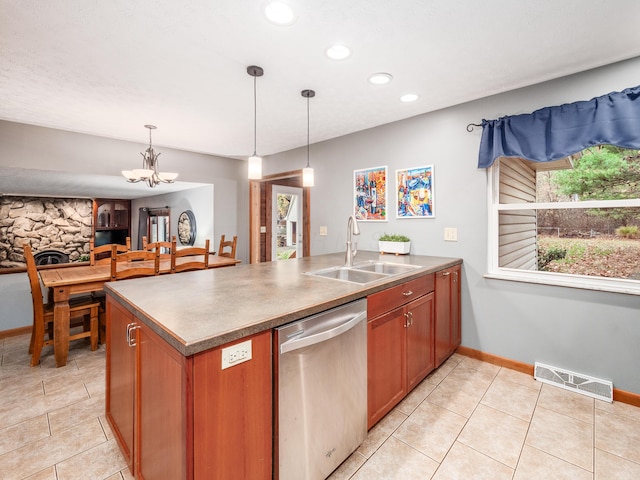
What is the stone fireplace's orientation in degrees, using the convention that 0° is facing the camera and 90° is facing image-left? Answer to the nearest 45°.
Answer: approximately 0°

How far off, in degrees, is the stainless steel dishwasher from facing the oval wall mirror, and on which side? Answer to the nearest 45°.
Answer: approximately 180°

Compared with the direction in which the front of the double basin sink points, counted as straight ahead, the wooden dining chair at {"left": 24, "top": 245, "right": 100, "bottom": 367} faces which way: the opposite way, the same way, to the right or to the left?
to the left

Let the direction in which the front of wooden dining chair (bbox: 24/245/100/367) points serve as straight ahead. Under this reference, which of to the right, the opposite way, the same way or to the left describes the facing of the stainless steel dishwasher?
to the right

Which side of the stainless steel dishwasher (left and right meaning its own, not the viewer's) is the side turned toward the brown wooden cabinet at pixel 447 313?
left

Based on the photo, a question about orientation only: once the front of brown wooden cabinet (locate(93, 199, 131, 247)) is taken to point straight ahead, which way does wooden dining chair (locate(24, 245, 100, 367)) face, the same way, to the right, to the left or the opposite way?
to the left

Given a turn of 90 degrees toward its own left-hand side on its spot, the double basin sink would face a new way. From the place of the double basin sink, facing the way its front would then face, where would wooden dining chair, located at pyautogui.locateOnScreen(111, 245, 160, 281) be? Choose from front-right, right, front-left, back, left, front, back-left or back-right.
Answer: back-left

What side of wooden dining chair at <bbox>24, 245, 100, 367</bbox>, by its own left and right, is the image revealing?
right

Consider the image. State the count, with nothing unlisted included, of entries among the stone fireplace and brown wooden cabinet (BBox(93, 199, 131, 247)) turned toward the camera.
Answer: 2
